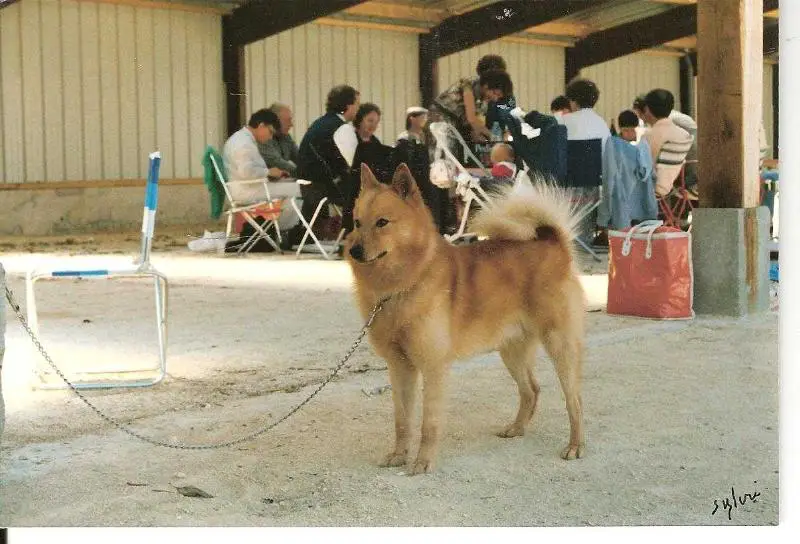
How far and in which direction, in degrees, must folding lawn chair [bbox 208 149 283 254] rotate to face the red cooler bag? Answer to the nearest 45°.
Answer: approximately 45° to its right

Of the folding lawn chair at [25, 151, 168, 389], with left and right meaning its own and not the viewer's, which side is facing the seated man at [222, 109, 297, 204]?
right

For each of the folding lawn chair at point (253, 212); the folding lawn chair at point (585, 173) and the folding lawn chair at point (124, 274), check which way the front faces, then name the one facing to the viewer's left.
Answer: the folding lawn chair at point (124, 274)

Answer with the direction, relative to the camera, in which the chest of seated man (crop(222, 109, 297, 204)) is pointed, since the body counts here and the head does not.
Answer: to the viewer's right

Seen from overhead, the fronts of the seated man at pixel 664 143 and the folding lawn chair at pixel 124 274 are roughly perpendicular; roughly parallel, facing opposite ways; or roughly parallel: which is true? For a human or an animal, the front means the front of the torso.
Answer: roughly perpendicular

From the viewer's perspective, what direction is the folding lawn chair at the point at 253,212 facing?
to the viewer's right

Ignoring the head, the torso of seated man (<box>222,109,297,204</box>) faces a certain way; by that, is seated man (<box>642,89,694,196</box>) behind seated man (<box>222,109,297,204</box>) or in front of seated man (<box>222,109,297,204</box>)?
in front

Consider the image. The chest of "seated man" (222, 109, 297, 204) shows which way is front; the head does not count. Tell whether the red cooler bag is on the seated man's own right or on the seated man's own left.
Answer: on the seated man's own right

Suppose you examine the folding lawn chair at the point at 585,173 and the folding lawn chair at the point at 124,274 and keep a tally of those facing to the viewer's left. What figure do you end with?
1

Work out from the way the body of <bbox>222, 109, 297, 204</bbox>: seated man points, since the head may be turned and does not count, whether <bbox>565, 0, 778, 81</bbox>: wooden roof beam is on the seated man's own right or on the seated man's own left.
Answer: on the seated man's own right

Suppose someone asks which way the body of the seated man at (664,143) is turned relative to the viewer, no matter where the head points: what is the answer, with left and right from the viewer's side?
facing away from the viewer and to the left of the viewer

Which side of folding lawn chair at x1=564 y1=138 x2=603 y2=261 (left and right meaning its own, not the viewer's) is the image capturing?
back
